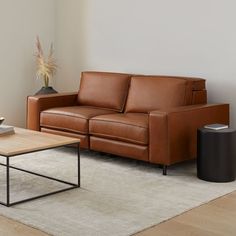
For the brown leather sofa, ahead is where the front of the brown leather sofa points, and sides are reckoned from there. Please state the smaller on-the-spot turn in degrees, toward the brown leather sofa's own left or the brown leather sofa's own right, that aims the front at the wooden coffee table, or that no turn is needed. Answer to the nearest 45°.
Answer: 0° — it already faces it

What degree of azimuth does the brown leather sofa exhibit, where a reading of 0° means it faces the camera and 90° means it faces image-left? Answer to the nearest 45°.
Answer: approximately 45°

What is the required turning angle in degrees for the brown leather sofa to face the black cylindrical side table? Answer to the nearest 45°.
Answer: approximately 90° to its left
